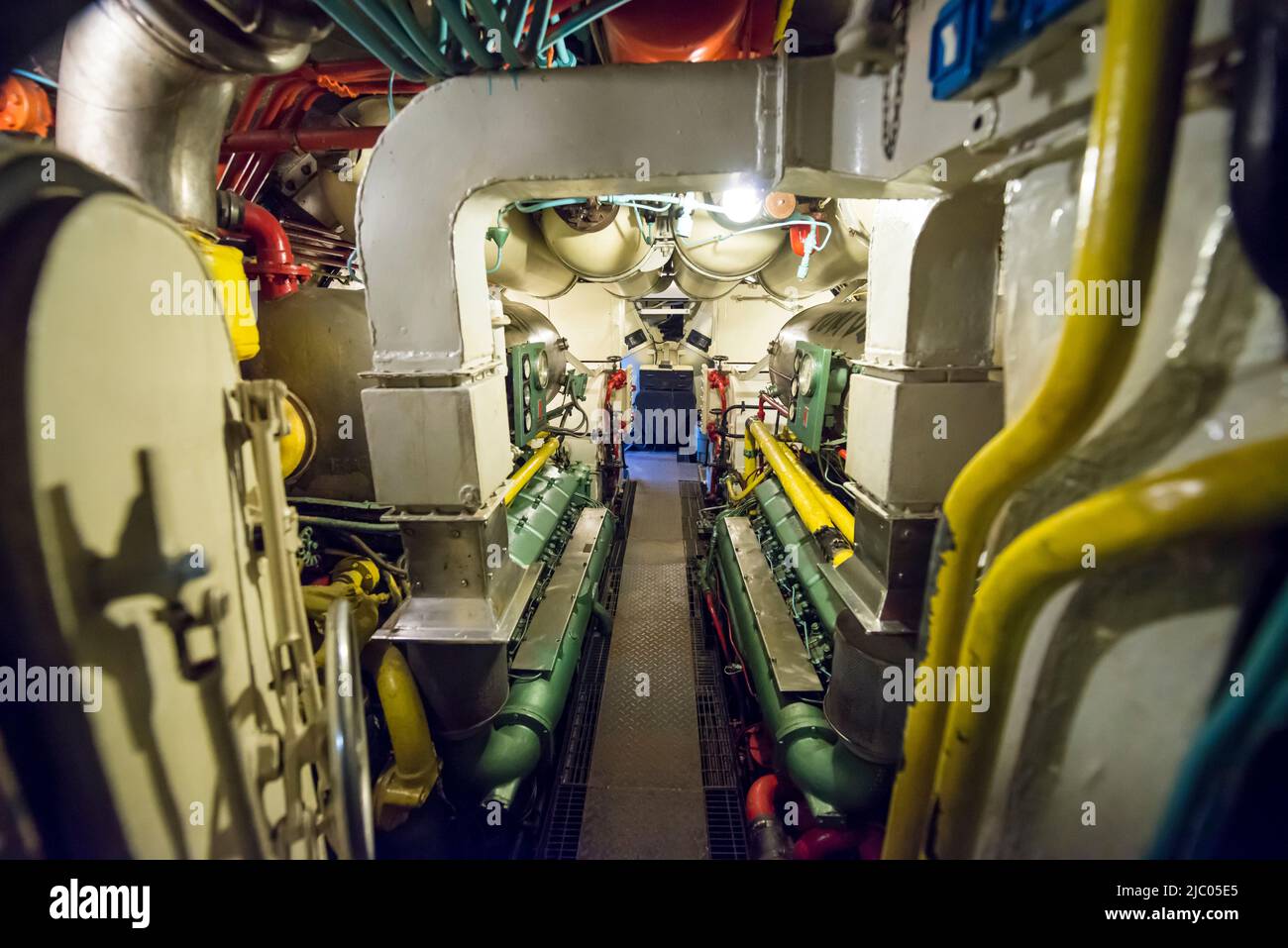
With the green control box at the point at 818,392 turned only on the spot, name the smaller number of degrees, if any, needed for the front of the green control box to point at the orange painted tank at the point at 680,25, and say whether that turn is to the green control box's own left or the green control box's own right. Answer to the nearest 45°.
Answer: approximately 45° to the green control box's own left

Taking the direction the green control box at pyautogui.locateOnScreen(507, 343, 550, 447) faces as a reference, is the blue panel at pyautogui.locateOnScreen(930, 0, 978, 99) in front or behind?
in front

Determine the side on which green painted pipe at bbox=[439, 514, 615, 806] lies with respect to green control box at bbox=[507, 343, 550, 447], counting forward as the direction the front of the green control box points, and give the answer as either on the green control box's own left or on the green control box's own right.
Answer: on the green control box's own right

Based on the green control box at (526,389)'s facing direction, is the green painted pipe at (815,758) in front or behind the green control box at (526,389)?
in front

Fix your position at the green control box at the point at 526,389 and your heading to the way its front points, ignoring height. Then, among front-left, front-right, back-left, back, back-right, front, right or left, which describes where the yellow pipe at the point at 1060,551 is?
front-right

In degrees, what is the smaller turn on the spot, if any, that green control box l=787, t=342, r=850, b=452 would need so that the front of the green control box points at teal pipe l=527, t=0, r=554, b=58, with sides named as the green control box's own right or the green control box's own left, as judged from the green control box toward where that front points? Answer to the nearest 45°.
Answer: approximately 45° to the green control box's own left

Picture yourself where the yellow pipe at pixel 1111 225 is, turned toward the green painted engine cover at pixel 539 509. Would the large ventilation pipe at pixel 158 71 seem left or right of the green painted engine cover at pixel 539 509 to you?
left

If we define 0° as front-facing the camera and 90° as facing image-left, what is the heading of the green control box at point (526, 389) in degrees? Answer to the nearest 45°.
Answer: approximately 315°

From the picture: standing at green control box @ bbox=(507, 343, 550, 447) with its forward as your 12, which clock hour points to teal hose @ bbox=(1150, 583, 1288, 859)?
The teal hose is roughly at 1 o'clock from the green control box.

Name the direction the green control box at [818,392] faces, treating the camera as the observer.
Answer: facing the viewer and to the left of the viewer

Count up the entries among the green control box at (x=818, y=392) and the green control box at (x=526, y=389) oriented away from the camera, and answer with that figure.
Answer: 0

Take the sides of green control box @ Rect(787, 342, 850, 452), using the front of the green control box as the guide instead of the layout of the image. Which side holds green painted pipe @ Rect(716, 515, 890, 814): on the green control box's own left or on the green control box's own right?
on the green control box's own left
